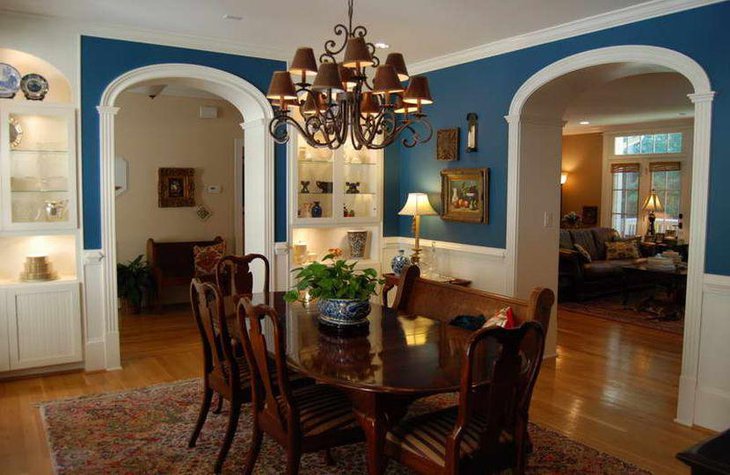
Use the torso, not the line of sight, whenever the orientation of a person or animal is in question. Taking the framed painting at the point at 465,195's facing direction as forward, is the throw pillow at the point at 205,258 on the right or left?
on its right

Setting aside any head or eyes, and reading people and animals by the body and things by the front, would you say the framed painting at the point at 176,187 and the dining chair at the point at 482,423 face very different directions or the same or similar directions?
very different directions

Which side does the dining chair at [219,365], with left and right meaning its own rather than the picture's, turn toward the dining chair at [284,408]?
right

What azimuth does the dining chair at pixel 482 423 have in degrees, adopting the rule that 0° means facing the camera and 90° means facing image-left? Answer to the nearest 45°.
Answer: approximately 135°

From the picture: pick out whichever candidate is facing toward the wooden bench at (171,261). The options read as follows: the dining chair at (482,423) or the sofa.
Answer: the dining chair

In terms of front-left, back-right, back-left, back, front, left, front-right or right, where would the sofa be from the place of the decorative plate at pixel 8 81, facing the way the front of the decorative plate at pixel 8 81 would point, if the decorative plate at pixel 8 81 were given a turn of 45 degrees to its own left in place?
front-left

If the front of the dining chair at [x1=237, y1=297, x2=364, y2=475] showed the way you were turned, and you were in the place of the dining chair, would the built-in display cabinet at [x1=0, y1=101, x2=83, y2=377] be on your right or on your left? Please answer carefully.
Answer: on your left

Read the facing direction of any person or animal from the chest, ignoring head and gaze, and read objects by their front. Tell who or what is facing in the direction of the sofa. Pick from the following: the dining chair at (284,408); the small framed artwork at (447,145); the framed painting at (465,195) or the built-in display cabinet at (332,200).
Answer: the dining chair

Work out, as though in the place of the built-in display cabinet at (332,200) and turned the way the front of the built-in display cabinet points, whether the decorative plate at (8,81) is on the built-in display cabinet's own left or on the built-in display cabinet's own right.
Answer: on the built-in display cabinet's own right

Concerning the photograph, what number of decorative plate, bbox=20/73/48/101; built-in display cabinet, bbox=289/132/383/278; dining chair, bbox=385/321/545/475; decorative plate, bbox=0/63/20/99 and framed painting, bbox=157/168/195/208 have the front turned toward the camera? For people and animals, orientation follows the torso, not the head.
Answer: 4

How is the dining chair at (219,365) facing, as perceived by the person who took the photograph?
facing away from the viewer and to the right of the viewer
